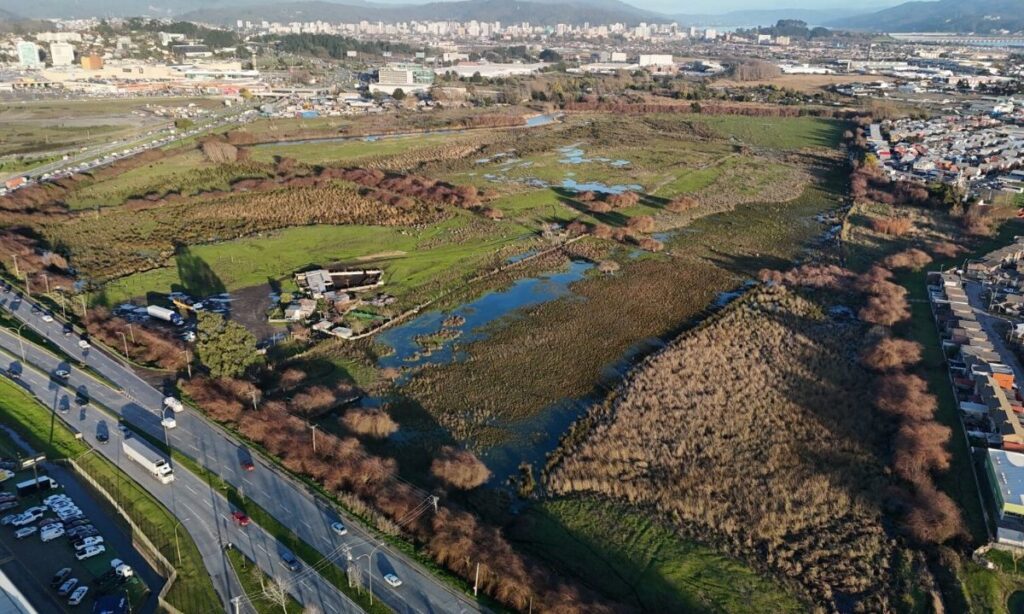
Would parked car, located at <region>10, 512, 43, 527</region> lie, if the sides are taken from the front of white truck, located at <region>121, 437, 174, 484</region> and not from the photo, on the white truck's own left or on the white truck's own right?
on the white truck's own right

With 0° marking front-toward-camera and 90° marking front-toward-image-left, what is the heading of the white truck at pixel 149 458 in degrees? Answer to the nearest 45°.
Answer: approximately 315°

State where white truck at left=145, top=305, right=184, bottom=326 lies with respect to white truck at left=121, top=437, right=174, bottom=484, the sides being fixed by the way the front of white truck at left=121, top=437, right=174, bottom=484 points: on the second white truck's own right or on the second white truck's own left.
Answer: on the second white truck's own left

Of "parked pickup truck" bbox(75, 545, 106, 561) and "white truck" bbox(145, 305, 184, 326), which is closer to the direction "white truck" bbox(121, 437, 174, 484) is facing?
the parked pickup truck

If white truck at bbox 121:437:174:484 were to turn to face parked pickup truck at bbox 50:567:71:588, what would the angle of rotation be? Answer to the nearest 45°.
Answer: approximately 90° to its right

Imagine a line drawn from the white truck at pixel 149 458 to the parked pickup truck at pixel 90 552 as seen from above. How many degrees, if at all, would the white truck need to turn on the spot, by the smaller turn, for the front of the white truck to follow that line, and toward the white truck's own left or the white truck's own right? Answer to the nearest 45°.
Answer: approximately 90° to the white truck's own right

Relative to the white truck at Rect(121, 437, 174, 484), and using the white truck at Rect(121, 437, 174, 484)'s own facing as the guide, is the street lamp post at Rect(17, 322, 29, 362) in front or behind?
behind

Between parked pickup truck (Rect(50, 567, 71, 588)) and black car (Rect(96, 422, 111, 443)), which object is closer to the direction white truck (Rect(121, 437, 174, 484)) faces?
the parked pickup truck

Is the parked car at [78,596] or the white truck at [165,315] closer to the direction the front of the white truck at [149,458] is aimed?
the parked car

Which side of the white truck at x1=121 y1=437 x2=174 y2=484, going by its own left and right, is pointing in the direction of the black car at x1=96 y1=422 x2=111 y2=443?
back
